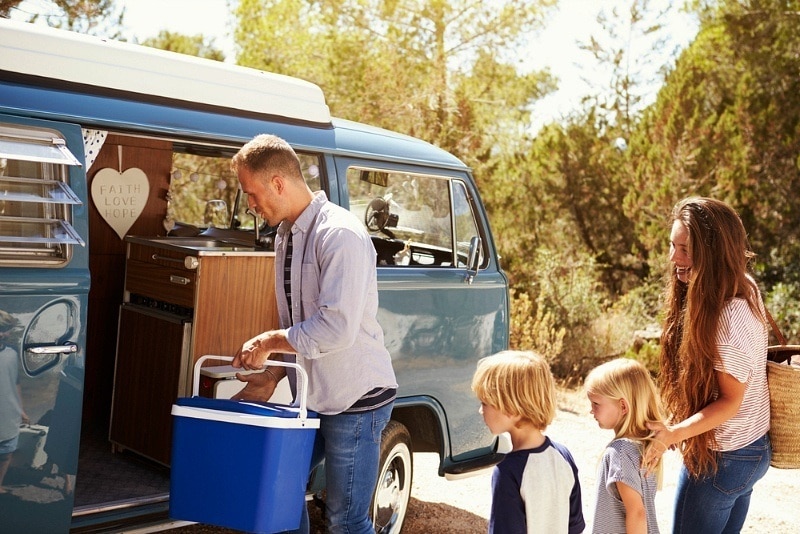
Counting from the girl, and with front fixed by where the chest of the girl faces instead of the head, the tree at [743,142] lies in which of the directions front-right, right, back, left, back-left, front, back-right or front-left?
right

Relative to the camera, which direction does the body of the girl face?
to the viewer's left

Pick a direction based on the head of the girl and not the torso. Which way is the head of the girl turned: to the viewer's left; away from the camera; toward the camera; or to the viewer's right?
to the viewer's left

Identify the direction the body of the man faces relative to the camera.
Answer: to the viewer's left

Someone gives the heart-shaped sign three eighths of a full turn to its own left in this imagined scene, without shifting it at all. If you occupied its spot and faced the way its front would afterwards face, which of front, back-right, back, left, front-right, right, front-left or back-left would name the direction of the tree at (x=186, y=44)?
front-left

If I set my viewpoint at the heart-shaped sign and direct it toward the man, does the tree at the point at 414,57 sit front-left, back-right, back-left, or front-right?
back-left

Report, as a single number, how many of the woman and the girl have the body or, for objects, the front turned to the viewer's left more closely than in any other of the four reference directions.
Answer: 2

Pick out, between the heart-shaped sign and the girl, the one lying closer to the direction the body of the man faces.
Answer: the heart-shaped sign

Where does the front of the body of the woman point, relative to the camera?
to the viewer's left

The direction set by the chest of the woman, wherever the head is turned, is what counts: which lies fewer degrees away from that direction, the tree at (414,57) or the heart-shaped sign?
the heart-shaped sign

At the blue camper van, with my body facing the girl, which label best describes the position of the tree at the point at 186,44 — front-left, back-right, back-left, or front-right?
back-left

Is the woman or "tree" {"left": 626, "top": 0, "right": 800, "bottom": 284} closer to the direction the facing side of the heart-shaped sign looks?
the woman

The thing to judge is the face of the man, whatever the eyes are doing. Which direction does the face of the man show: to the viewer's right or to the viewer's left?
to the viewer's left
